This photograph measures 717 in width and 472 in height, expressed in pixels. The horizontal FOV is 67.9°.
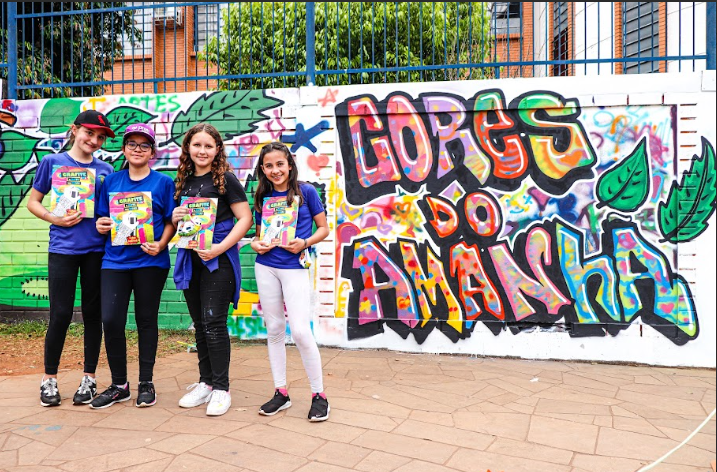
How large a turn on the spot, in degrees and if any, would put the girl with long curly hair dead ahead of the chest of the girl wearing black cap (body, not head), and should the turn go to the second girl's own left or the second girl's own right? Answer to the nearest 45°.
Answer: approximately 45° to the second girl's own left

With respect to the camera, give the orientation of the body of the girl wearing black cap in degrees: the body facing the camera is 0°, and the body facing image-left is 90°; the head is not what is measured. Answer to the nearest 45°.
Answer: approximately 0°

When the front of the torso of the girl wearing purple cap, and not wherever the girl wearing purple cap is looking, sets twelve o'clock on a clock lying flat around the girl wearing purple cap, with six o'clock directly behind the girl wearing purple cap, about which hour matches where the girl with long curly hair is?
The girl with long curly hair is roughly at 10 o'clock from the girl wearing purple cap.

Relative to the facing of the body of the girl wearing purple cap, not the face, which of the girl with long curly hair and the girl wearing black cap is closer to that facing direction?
the girl with long curly hair

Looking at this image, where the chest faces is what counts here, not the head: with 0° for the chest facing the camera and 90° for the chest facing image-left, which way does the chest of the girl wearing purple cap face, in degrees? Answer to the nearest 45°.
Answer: approximately 0°

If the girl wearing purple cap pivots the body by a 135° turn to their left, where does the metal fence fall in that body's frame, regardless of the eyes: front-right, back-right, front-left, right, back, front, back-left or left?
front

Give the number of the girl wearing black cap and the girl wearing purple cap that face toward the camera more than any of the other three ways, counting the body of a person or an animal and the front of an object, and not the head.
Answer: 2

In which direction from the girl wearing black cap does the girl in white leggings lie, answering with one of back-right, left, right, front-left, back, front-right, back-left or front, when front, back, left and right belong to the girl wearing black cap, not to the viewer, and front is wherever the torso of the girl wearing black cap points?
front-left

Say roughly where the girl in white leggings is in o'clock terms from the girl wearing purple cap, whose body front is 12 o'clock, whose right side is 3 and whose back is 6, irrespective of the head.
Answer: The girl in white leggings is roughly at 10 o'clock from the girl wearing purple cap.

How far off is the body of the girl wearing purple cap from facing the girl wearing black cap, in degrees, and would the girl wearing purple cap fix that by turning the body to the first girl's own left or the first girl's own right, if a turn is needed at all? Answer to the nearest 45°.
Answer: approximately 135° to the first girl's own right
